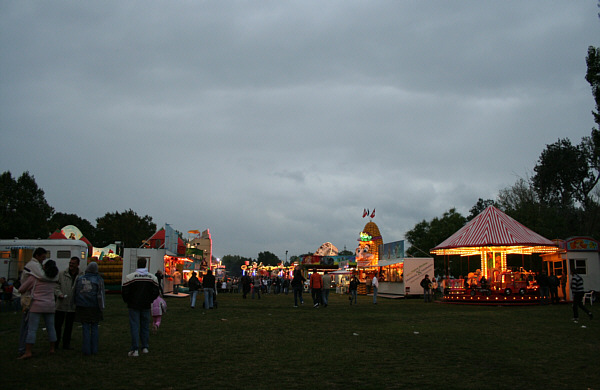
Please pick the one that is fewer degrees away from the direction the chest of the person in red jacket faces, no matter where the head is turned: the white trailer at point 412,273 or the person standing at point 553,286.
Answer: the white trailer

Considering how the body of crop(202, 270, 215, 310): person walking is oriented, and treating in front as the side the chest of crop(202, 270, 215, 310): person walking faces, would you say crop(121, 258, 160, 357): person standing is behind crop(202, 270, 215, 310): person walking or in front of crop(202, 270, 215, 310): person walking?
behind

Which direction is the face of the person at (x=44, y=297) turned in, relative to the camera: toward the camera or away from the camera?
away from the camera

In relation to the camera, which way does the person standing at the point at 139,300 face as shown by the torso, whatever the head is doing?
away from the camera

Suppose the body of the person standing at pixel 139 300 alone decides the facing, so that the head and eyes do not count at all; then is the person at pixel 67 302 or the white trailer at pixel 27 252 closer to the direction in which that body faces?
the white trailer

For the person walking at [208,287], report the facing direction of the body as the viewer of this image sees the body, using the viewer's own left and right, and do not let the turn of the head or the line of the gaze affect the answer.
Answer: facing away from the viewer

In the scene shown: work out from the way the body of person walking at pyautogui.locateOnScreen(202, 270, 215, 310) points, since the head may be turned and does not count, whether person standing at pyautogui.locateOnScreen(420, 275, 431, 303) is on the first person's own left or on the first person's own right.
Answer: on the first person's own right

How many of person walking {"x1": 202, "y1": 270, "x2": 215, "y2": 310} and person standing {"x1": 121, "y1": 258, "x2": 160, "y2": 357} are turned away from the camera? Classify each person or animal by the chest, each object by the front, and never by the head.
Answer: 2

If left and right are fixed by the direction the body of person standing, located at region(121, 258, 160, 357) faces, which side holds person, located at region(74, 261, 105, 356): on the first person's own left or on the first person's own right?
on the first person's own left

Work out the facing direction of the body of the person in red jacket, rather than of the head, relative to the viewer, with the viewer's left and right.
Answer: facing away from the viewer

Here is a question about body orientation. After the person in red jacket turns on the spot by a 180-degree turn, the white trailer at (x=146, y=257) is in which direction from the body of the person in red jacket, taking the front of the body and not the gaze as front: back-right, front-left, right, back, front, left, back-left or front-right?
back-right

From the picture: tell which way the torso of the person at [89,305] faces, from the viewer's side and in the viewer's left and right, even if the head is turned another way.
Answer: facing away from the viewer
